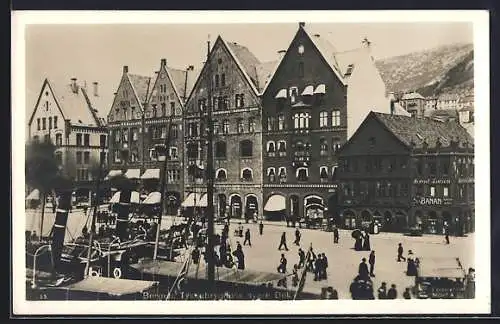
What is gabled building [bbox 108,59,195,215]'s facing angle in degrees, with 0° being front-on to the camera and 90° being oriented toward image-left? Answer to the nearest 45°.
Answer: approximately 45°

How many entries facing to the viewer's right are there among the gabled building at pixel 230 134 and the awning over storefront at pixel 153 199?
0

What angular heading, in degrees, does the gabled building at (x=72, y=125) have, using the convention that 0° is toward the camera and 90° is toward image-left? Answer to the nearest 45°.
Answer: approximately 45°
